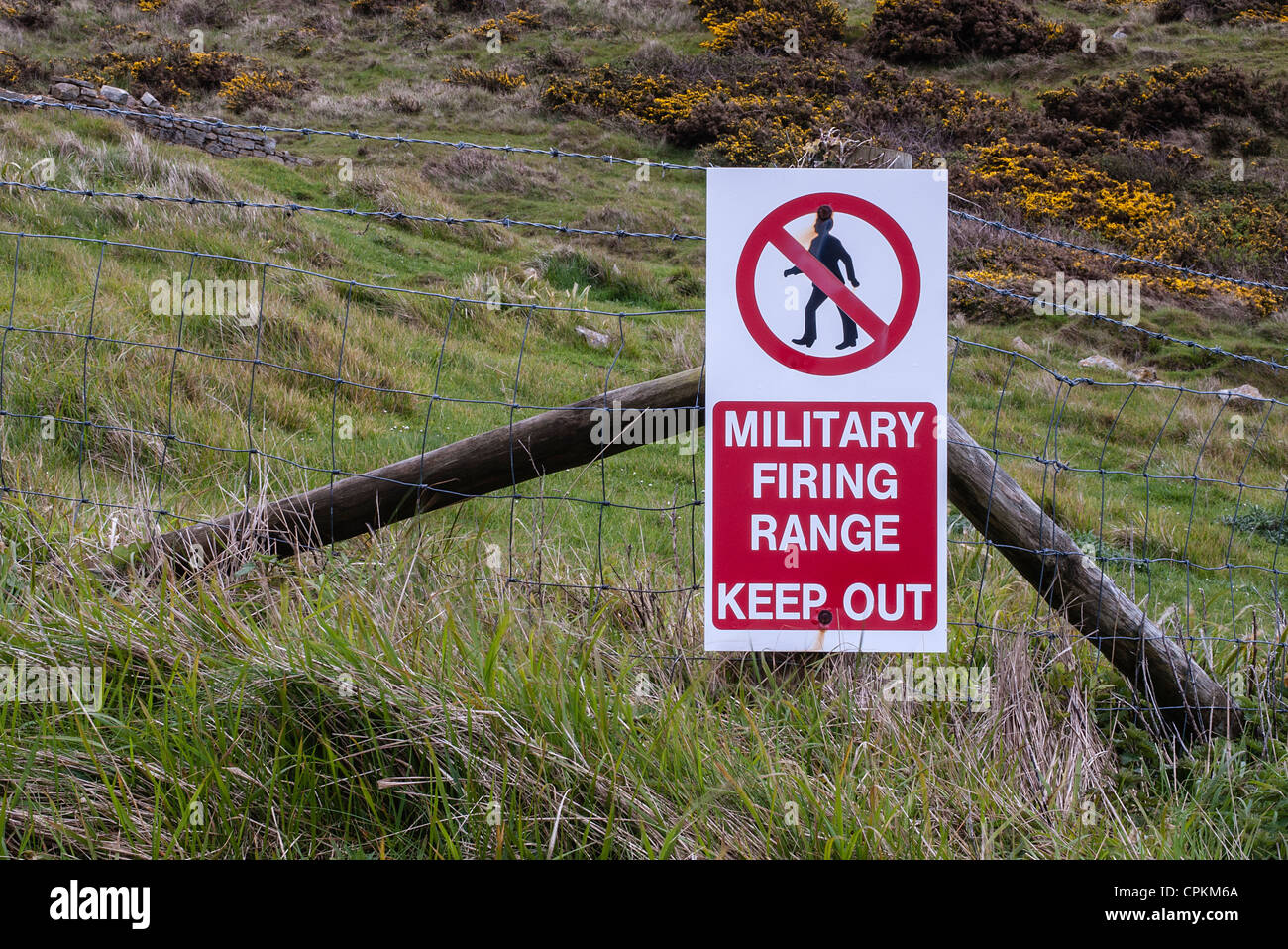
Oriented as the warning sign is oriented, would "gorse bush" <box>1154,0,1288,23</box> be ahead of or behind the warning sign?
behind

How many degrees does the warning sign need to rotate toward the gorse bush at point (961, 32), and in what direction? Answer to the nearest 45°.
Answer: approximately 180°

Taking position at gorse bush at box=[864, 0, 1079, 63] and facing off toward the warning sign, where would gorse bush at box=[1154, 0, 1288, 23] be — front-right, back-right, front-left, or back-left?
back-left

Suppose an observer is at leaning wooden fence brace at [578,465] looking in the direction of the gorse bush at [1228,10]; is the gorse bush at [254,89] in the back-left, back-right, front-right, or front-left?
front-left

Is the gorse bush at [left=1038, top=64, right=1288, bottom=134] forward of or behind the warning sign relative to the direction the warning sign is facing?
behind

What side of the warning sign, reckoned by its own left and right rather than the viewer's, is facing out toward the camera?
front

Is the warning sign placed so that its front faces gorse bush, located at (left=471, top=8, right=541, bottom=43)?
no

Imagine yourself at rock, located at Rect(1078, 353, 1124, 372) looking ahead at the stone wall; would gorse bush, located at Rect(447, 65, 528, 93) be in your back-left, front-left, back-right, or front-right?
front-right

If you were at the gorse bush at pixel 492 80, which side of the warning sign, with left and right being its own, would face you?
back

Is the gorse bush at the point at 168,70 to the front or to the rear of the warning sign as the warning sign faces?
to the rear

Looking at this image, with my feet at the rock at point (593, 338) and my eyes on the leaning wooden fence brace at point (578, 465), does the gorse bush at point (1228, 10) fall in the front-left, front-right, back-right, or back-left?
back-left

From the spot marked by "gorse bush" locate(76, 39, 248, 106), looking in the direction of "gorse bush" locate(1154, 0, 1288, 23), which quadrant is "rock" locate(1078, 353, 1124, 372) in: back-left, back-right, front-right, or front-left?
front-right

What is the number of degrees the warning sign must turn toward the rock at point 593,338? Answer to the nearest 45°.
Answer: approximately 180°

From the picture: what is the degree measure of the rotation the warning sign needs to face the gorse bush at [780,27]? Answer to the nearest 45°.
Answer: approximately 180°
